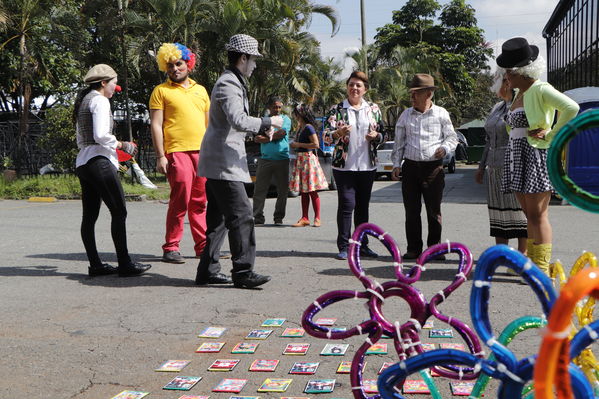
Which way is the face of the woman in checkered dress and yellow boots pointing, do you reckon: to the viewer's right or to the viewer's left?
to the viewer's left

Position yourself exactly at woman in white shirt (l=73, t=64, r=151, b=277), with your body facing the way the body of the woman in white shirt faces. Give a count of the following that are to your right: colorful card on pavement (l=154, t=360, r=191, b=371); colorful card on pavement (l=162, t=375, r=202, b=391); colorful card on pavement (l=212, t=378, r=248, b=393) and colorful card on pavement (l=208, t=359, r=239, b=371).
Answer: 4

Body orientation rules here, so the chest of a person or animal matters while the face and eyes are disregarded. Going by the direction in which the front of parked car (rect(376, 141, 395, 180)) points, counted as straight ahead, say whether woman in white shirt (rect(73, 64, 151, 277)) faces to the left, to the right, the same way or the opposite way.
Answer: to the left

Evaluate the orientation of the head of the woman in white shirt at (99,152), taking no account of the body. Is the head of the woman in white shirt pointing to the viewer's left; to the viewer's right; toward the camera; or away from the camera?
to the viewer's right

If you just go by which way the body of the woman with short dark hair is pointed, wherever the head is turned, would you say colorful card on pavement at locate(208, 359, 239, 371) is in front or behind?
in front

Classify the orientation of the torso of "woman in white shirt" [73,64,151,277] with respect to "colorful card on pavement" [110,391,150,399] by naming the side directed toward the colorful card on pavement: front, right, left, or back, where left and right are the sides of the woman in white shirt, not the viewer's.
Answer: right

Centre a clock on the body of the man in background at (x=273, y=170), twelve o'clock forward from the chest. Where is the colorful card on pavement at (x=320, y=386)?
The colorful card on pavement is roughly at 12 o'clock from the man in background.

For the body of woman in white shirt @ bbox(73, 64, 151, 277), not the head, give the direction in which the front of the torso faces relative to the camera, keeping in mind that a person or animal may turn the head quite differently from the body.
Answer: to the viewer's right

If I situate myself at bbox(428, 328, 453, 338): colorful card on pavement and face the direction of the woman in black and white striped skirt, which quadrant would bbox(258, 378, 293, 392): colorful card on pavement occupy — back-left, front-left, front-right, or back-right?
back-left

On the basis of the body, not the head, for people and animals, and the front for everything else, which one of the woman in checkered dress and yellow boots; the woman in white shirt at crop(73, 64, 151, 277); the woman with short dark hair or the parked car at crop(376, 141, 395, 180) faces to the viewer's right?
the woman in white shirt

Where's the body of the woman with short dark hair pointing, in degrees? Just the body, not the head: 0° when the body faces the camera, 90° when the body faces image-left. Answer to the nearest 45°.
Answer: approximately 0°
